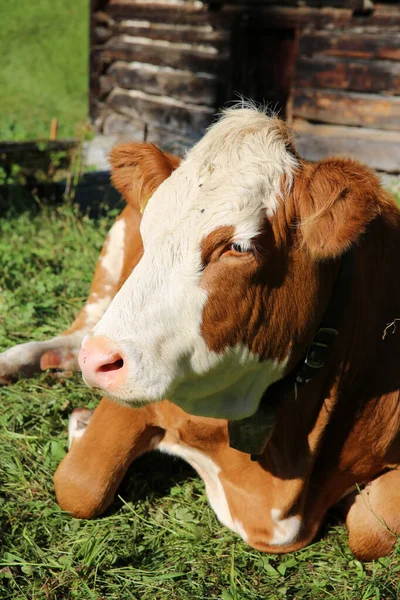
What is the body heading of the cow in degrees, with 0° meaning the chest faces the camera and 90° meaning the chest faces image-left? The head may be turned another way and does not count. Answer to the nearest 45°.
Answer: approximately 45°
